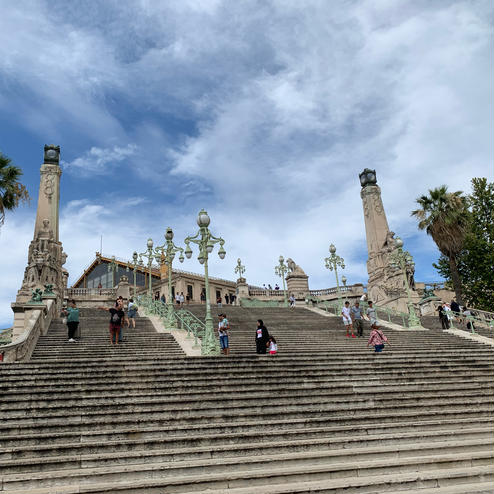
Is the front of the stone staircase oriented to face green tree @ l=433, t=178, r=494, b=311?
no

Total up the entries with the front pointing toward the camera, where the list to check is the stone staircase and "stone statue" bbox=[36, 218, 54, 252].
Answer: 2

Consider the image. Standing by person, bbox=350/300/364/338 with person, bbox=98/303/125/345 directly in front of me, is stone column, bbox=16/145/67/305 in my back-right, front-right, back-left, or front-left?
front-right

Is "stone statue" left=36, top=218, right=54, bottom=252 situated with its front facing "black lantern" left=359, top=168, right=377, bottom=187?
no

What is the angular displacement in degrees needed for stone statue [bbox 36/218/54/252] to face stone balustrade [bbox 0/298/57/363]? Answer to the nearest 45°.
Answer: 0° — it already faces it

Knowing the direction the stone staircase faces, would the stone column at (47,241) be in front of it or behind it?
behind

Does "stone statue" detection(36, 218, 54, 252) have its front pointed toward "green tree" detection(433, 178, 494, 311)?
no

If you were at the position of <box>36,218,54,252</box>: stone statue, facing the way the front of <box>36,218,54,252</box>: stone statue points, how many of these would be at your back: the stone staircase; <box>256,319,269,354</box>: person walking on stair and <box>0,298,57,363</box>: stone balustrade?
0

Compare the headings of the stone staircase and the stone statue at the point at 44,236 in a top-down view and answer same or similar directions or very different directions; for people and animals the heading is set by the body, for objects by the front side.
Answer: same or similar directions

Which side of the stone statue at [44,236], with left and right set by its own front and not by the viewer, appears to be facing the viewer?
front

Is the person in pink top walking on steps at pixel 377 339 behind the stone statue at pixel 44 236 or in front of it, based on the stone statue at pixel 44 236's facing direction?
in front

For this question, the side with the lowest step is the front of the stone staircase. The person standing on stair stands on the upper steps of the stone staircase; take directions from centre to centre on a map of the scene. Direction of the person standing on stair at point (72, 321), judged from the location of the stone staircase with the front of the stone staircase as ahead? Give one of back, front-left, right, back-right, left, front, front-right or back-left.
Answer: back-right

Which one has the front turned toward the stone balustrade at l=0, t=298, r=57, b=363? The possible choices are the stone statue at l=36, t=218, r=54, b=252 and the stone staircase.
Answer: the stone statue

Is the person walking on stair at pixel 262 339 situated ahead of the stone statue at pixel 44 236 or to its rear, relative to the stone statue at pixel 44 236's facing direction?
ahead

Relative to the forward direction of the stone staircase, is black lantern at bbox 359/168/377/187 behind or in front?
behind
